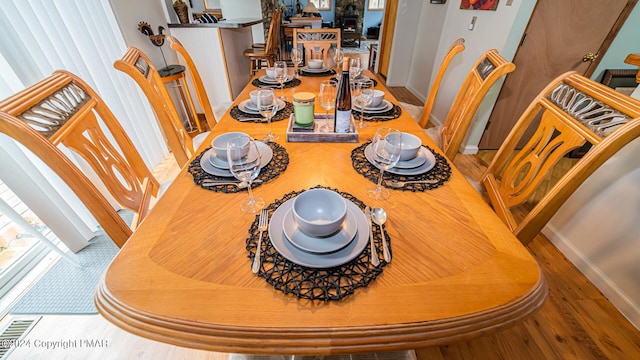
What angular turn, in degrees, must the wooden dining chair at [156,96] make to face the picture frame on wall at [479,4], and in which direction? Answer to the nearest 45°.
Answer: approximately 45° to its left

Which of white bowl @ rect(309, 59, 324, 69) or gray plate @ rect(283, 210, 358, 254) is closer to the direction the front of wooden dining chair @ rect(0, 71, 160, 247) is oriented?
the gray plate

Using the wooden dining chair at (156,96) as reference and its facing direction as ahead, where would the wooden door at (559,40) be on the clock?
The wooden door is roughly at 11 o'clock from the wooden dining chair.

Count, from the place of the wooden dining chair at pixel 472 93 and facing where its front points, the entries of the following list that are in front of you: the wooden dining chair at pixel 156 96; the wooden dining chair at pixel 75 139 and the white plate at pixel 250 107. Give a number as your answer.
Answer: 3

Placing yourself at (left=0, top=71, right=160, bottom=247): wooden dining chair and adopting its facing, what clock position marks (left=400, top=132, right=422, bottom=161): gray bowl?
The gray bowl is roughly at 12 o'clock from the wooden dining chair.

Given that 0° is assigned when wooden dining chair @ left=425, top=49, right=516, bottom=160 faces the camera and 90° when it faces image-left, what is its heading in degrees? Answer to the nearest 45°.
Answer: approximately 45°

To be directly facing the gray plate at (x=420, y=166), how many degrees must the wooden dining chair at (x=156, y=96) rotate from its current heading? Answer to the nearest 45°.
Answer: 0° — it already faces it

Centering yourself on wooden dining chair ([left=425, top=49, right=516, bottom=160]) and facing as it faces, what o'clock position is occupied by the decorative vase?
The decorative vase is roughly at 2 o'clock from the wooden dining chair.

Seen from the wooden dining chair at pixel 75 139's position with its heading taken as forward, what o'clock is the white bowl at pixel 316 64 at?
The white bowl is roughly at 10 o'clock from the wooden dining chair.

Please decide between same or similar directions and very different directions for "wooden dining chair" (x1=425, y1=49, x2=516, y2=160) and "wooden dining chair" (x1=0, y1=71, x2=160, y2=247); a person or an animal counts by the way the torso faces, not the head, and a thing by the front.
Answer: very different directions
